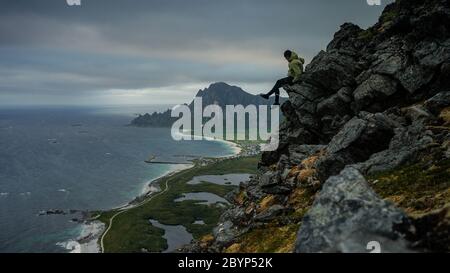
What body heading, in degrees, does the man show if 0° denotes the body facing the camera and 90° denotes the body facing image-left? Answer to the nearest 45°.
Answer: approximately 90°

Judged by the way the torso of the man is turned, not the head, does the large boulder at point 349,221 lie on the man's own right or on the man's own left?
on the man's own left

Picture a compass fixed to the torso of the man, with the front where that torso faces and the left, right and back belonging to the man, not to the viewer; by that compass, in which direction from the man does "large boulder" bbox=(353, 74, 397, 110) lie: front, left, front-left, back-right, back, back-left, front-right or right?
back-left

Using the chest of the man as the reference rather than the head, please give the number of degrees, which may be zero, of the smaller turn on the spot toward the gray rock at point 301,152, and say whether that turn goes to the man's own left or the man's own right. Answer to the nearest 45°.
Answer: approximately 90° to the man's own left

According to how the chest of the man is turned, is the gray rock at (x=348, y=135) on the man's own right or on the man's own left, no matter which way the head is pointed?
on the man's own left
